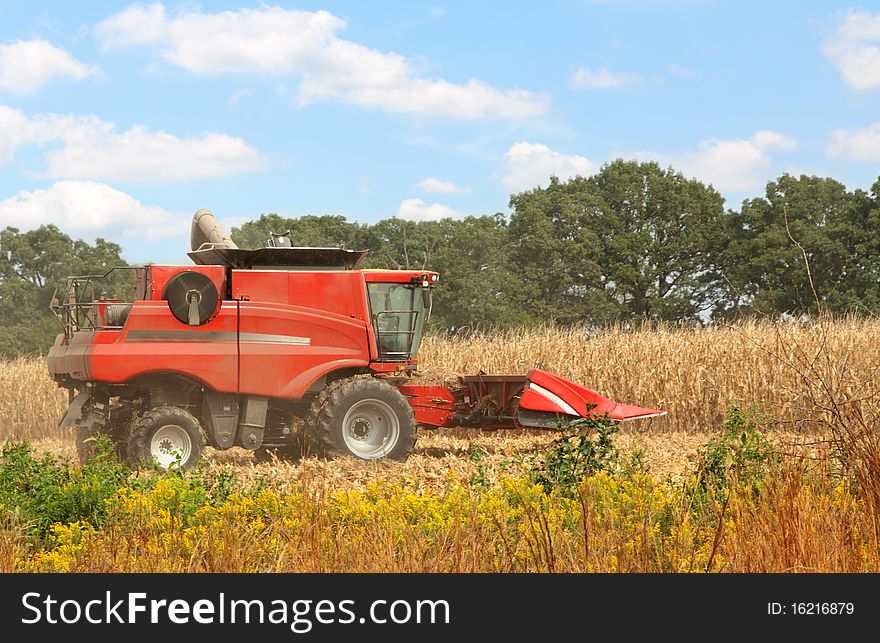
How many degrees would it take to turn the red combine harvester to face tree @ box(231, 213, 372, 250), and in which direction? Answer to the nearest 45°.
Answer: approximately 90° to its left

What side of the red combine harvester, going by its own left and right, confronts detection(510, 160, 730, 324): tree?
left

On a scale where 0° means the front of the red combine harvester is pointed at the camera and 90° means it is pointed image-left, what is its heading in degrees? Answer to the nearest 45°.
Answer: approximately 270°

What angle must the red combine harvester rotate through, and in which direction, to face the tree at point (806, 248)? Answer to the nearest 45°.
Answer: approximately 45° to its left
